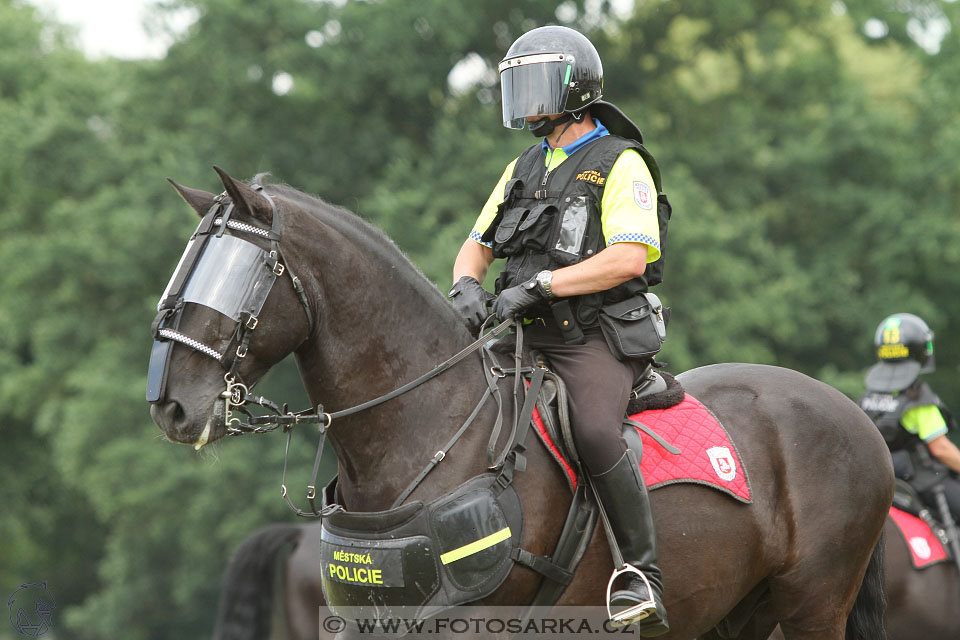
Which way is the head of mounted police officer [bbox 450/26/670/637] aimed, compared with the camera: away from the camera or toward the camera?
toward the camera

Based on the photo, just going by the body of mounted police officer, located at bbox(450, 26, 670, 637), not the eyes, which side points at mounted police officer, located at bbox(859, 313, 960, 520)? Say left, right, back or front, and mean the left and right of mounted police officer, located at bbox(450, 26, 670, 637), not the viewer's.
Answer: back

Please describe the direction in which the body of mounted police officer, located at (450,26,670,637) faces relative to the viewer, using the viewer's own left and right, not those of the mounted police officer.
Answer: facing the viewer and to the left of the viewer

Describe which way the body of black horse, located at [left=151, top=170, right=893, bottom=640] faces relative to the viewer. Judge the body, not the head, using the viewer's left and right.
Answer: facing to the left of the viewer

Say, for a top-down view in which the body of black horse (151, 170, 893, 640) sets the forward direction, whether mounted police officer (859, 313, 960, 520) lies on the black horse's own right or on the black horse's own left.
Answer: on the black horse's own right
